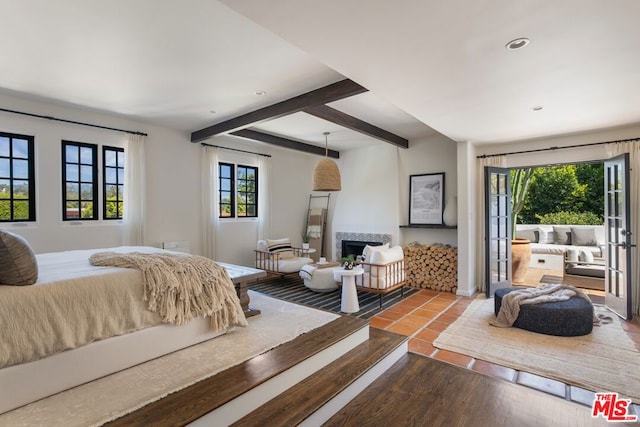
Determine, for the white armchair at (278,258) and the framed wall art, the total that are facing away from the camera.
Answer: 0

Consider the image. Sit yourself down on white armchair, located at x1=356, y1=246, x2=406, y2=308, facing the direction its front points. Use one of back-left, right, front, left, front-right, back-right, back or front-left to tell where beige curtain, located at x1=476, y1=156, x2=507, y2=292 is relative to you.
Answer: right

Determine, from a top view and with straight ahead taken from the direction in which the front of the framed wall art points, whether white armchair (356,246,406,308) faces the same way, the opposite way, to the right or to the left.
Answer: to the right

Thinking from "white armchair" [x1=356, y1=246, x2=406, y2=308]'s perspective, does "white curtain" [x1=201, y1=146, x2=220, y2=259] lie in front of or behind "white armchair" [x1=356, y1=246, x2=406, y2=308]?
in front

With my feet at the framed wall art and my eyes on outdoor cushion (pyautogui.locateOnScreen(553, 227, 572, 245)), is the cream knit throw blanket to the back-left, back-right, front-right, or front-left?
back-right

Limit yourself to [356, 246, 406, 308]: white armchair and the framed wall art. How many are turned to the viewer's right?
0

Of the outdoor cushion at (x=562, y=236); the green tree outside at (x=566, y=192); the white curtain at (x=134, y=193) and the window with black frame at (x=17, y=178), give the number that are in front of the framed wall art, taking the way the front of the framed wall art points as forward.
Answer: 2

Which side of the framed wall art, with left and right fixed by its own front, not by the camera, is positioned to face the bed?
front

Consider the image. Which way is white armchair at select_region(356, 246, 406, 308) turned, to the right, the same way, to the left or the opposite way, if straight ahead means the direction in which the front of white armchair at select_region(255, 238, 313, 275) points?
the opposite way

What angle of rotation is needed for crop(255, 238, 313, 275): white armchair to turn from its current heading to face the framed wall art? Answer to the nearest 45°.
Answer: approximately 45° to its left

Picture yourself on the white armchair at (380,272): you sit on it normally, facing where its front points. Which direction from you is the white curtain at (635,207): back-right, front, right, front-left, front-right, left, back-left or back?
back-right

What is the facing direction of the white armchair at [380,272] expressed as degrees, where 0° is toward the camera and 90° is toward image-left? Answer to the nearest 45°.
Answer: approximately 135°

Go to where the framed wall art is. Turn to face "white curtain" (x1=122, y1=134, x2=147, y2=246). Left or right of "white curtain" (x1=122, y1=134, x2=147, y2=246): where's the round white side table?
left

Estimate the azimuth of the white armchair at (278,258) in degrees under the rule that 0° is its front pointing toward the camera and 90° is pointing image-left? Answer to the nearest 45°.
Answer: approximately 315°

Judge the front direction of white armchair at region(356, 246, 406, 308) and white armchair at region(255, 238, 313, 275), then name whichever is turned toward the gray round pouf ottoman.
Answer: white armchair at region(255, 238, 313, 275)

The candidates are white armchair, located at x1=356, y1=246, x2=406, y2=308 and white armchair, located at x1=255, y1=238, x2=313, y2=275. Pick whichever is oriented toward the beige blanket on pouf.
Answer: white armchair, located at x1=255, y1=238, x2=313, y2=275

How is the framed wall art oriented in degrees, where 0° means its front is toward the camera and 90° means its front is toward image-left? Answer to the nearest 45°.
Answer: approximately 45°
